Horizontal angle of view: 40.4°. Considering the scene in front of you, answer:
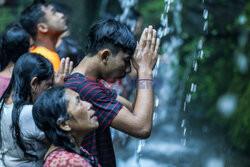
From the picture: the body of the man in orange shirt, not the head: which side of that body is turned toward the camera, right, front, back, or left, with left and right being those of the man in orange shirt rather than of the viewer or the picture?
right

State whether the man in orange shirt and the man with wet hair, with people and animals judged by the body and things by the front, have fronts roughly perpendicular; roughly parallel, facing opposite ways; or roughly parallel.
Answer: roughly parallel

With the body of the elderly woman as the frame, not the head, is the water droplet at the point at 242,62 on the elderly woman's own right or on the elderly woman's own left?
on the elderly woman's own left

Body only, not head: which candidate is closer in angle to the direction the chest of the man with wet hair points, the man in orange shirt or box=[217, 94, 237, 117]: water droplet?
the water droplet

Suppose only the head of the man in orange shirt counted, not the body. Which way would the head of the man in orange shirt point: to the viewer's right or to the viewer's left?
to the viewer's right

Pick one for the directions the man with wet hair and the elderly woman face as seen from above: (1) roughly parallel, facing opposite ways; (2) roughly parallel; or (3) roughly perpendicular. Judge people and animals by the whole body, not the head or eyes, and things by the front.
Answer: roughly parallel

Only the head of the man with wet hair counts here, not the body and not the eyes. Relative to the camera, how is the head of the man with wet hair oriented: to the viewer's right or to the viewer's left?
to the viewer's right

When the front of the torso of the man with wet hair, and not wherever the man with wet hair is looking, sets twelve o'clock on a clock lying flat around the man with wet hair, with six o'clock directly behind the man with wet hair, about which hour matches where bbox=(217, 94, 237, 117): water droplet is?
The water droplet is roughly at 10 o'clock from the man with wet hair.

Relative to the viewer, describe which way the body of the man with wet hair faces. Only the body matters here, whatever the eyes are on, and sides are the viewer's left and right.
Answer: facing to the right of the viewer

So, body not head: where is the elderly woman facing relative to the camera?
to the viewer's right
